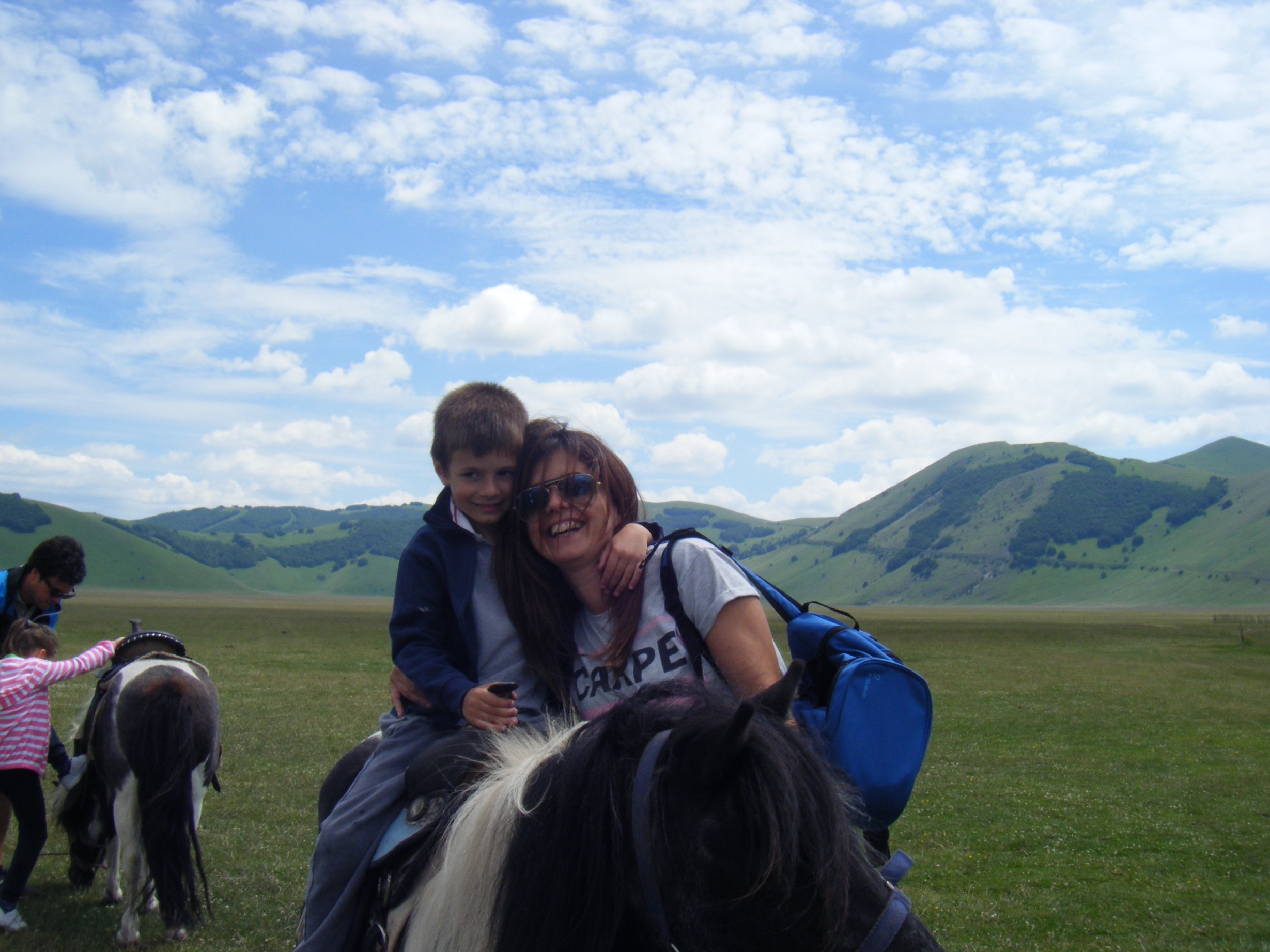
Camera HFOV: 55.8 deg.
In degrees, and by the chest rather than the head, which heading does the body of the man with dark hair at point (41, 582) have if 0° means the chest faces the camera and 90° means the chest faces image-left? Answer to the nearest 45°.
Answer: approximately 315°

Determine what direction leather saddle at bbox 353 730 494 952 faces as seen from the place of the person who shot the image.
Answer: facing the viewer and to the right of the viewer

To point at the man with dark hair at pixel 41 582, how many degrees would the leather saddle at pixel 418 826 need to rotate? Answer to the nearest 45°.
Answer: approximately 180°

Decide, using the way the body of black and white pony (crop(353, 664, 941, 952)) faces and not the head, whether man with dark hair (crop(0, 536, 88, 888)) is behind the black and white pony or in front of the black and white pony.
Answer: behind

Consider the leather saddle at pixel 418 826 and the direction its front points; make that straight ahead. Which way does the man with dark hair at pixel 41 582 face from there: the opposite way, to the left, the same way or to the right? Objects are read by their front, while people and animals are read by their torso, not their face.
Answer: the same way

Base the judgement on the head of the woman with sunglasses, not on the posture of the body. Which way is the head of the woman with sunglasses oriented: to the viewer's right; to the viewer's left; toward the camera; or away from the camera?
toward the camera
